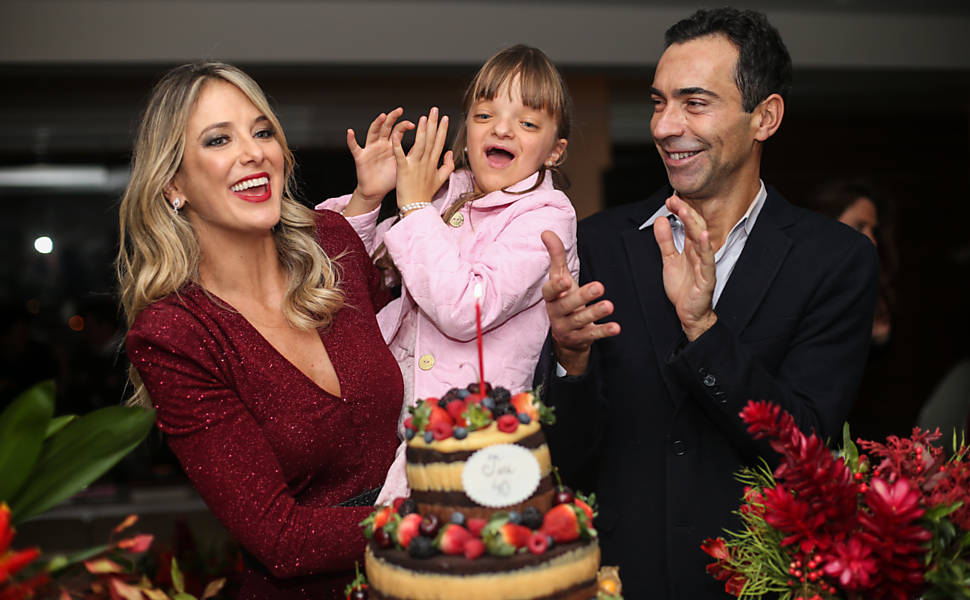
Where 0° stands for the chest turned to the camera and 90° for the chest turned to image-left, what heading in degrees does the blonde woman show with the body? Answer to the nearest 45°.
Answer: approximately 315°

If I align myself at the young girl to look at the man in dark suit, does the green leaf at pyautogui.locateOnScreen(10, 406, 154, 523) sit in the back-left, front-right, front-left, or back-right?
back-right

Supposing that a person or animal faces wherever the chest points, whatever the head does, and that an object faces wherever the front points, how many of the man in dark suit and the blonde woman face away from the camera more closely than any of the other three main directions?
0

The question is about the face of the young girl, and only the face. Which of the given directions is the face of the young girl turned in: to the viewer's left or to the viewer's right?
to the viewer's left

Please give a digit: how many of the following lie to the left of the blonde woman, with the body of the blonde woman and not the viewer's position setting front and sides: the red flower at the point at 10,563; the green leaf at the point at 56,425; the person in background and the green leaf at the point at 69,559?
1

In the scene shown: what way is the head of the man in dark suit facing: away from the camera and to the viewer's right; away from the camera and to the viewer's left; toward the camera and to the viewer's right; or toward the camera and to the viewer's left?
toward the camera and to the viewer's left

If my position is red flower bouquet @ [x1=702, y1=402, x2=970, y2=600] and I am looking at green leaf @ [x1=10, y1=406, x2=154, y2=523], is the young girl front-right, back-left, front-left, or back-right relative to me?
front-right

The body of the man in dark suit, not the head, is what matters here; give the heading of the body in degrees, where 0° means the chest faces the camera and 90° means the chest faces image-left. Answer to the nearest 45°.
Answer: approximately 45°

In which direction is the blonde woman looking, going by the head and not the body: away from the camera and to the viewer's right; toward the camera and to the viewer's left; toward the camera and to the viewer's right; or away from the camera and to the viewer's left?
toward the camera and to the viewer's right

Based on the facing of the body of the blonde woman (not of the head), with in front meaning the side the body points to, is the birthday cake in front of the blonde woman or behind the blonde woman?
in front

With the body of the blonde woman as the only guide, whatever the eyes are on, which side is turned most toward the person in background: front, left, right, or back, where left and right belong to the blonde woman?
left

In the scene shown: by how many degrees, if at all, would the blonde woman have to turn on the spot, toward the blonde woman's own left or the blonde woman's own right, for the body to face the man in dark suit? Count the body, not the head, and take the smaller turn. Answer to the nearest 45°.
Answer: approximately 45° to the blonde woman's own left

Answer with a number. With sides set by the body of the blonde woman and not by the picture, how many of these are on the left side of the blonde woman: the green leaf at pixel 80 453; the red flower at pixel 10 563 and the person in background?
1

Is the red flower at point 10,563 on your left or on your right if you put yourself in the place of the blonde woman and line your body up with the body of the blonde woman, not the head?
on your right

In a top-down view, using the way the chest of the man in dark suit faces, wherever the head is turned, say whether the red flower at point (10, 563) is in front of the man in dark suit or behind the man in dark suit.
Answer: in front
